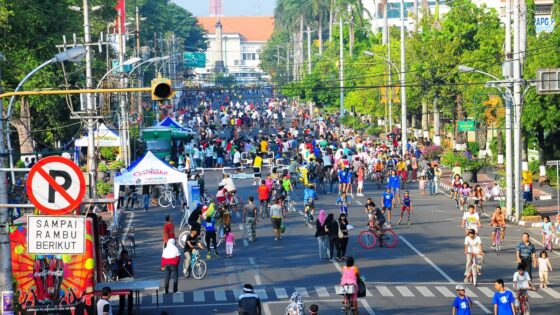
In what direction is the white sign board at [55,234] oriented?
toward the camera

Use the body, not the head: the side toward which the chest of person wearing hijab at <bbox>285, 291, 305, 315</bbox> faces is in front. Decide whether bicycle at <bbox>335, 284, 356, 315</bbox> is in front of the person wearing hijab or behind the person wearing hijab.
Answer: in front

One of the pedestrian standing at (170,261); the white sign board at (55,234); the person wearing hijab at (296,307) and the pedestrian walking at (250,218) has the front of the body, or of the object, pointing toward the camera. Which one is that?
the white sign board

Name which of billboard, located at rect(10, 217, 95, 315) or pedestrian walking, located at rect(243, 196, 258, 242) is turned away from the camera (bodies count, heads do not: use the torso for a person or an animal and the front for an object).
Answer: the pedestrian walking

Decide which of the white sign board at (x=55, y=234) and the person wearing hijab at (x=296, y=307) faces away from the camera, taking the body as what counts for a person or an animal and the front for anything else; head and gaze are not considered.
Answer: the person wearing hijab

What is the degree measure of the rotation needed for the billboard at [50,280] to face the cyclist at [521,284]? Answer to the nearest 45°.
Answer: approximately 90° to its left

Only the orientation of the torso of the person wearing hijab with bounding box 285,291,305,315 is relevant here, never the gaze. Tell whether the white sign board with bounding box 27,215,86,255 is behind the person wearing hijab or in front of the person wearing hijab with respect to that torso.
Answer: behind

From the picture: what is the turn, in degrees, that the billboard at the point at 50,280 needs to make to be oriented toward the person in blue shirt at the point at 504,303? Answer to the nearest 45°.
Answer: approximately 90° to its left

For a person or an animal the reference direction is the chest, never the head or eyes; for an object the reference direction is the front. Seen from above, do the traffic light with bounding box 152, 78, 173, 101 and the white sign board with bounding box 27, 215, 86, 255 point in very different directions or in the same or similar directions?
same or similar directions

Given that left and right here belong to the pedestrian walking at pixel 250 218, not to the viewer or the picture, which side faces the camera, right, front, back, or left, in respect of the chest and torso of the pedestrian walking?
back

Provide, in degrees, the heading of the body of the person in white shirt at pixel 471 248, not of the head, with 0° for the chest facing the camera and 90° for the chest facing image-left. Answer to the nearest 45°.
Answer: approximately 0°

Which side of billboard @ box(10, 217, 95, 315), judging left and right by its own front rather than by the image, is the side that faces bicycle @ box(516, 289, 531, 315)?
left
